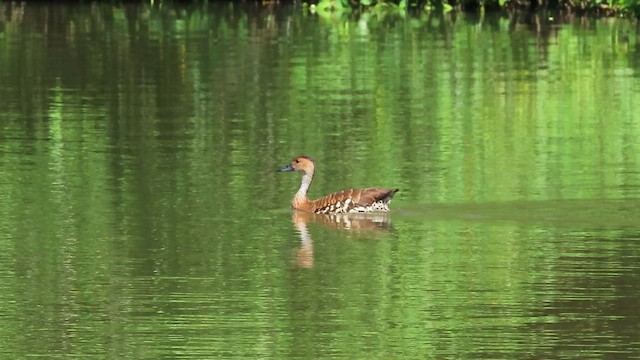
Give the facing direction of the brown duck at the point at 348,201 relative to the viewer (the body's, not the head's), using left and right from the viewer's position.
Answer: facing to the left of the viewer
